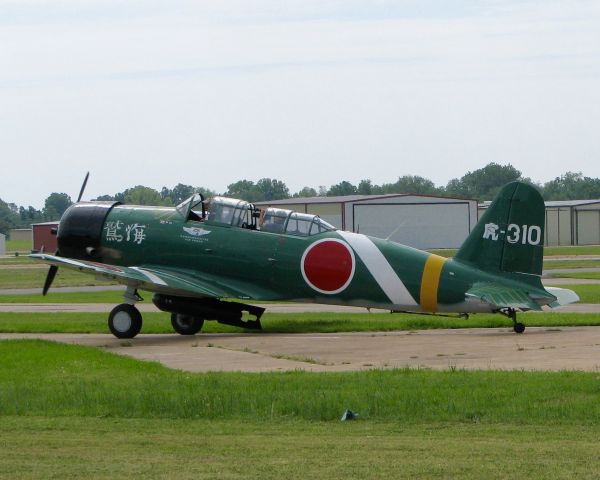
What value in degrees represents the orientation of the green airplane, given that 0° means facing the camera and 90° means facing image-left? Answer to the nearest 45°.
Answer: approximately 90°

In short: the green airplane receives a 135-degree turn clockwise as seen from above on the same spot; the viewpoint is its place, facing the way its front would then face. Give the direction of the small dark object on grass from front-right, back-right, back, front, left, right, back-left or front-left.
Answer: back-right
